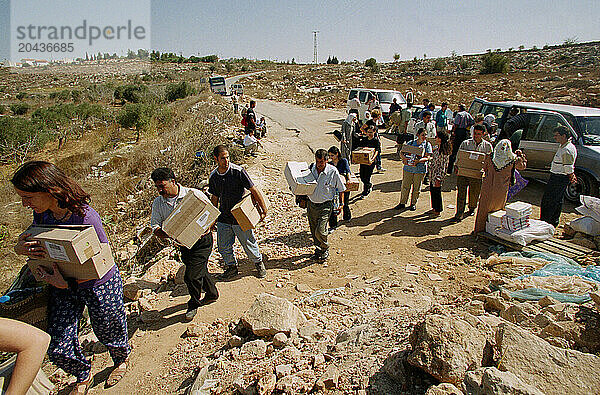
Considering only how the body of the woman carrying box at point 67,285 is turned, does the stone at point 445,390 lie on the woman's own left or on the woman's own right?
on the woman's own left

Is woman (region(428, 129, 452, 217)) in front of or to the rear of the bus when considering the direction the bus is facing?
in front

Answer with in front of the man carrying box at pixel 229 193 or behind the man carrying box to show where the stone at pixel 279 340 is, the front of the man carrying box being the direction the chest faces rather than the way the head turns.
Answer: in front

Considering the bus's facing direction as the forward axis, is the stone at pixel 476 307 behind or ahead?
ahead

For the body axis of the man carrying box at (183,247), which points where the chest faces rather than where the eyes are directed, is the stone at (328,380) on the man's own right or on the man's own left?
on the man's own left

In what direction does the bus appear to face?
toward the camera

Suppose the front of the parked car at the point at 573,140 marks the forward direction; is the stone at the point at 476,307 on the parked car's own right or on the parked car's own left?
on the parked car's own right

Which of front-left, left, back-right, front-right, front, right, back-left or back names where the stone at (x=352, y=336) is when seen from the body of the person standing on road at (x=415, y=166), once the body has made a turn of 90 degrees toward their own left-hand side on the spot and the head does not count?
front-right

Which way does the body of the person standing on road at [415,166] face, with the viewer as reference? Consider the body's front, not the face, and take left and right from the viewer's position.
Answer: facing the viewer and to the left of the viewer

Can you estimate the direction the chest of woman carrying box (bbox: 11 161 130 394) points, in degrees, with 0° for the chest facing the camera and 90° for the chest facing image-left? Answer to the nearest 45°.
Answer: approximately 45°

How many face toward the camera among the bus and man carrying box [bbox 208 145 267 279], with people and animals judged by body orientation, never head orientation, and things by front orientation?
2

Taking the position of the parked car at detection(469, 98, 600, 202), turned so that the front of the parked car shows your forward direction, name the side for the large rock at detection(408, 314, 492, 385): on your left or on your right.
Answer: on your right

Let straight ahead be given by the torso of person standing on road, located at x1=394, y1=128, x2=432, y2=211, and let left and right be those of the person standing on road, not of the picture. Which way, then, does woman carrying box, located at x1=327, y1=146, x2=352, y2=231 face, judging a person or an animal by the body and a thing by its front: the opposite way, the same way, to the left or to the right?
the same way
